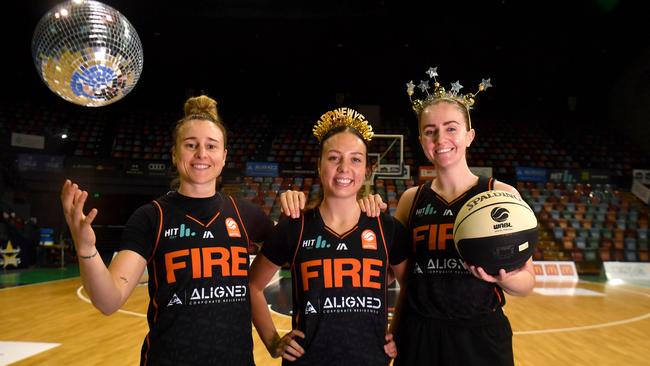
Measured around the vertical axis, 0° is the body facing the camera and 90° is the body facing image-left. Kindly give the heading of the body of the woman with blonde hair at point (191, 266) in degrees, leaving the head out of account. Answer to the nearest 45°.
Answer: approximately 0°

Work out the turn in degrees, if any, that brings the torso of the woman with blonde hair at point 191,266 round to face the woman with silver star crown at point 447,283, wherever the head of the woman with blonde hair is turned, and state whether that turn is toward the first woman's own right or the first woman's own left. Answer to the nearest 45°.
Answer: approximately 90° to the first woman's own left

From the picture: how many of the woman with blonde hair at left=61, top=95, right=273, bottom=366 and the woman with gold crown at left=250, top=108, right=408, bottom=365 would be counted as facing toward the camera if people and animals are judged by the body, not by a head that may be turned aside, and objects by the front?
2

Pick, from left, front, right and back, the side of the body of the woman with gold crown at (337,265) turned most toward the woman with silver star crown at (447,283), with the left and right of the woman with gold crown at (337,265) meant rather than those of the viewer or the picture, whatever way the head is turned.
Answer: left

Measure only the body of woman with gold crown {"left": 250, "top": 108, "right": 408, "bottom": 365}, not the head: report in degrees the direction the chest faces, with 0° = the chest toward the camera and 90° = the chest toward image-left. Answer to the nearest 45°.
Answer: approximately 0°

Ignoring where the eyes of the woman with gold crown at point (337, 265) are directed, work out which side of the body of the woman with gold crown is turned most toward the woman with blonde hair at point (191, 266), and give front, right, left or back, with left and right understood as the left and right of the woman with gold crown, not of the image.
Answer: right

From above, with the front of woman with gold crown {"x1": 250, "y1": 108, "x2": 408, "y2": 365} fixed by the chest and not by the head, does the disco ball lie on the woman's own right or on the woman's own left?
on the woman's own right

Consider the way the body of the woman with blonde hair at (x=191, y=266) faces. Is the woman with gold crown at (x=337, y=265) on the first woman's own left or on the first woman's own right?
on the first woman's own left
